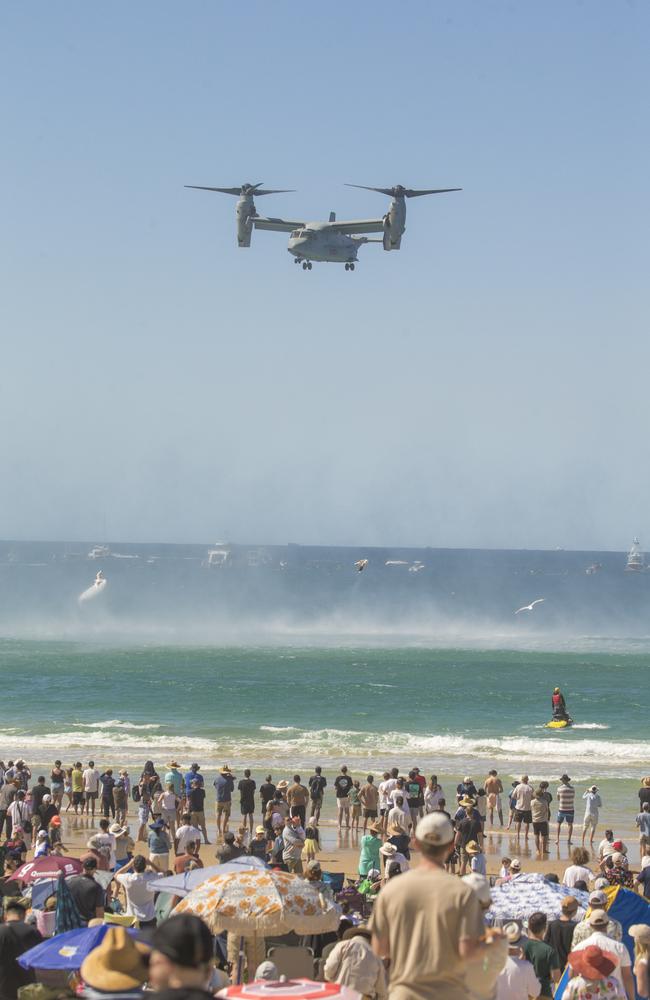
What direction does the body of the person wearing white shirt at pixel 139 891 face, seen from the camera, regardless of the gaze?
away from the camera

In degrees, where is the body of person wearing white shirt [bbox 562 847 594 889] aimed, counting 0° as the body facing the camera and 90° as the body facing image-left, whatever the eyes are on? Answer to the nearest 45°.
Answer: approximately 180°

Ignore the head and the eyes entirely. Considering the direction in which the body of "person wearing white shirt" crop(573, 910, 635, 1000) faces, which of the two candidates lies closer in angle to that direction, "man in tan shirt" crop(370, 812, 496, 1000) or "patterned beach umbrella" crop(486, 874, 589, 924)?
the patterned beach umbrella

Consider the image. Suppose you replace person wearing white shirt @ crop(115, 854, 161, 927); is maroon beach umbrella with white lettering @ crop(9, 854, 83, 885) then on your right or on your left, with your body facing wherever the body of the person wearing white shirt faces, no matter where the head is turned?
on your left

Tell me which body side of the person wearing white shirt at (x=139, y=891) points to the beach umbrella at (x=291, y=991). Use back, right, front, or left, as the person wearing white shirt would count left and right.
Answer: back

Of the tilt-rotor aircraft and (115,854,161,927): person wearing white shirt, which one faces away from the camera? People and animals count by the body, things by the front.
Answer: the person wearing white shirt

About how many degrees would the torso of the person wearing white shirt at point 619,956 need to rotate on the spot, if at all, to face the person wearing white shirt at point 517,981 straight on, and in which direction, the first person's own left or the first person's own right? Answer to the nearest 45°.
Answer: approximately 45° to the first person's own left

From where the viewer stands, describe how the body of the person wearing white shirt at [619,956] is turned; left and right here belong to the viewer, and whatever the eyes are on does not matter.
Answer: facing away from the viewer

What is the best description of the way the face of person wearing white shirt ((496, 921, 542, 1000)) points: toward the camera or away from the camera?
away from the camera

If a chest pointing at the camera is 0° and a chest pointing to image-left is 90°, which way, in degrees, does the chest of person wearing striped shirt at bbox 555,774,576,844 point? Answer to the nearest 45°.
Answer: approximately 180°

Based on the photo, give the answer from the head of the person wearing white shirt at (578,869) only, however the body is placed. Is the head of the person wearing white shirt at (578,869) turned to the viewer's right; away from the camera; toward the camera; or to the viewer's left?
away from the camera

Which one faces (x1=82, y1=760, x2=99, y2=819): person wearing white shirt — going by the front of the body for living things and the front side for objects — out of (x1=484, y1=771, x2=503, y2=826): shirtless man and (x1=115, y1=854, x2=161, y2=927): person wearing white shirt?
(x1=115, y1=854, x2=161, y2=927): person wearing white shirt

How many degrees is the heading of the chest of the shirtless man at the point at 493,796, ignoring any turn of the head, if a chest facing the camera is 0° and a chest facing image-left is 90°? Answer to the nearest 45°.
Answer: approximately 180°

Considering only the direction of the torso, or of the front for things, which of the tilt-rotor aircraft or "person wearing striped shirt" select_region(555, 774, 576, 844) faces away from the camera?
the person wearing striped shirt

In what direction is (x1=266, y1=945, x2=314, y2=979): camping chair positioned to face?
away from the camera
